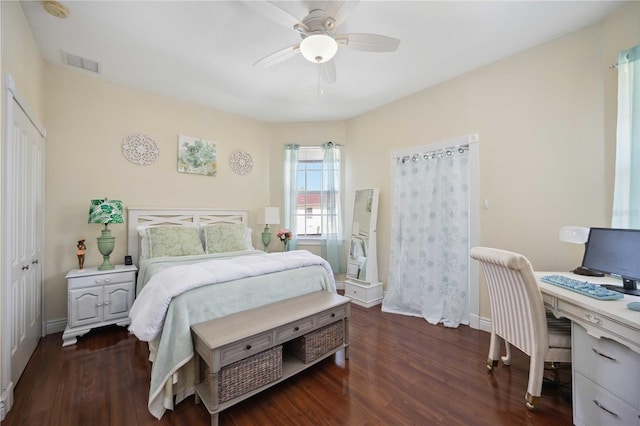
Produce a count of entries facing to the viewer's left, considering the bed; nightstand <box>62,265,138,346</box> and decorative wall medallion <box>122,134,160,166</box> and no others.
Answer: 0

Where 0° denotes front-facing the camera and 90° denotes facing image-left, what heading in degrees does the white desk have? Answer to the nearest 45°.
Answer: approximately 45°

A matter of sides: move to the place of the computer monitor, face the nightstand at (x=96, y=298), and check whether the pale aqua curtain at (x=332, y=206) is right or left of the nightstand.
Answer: right

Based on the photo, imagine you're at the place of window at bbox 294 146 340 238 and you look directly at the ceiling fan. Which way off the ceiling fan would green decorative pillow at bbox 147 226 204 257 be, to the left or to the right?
right

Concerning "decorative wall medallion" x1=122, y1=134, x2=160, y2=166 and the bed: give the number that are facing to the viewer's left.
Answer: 0

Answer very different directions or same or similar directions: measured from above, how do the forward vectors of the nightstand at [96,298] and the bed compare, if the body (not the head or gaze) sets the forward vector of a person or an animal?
same or similar directions

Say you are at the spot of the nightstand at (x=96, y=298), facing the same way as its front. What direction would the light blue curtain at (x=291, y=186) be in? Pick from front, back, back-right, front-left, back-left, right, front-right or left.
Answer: front-left

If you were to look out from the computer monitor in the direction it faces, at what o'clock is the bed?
The bed is roughly at 12 o'clock from the computer monitor.

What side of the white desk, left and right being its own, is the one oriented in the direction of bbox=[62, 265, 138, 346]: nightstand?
front

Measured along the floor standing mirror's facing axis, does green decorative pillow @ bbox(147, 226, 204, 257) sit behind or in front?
in front

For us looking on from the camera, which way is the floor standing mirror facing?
facing the viewer and to the left of the viewer

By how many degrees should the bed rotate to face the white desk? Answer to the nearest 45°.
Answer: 0° — it already faces it

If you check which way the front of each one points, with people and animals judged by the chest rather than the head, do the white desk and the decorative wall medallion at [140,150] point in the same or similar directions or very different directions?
very different directions

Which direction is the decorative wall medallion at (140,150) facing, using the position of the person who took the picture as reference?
facing the viewer and to the right of the viewer

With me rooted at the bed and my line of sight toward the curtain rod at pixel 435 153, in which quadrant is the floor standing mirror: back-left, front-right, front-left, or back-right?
front-left

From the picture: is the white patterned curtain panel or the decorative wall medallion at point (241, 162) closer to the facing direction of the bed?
the white patterned curtain panel
